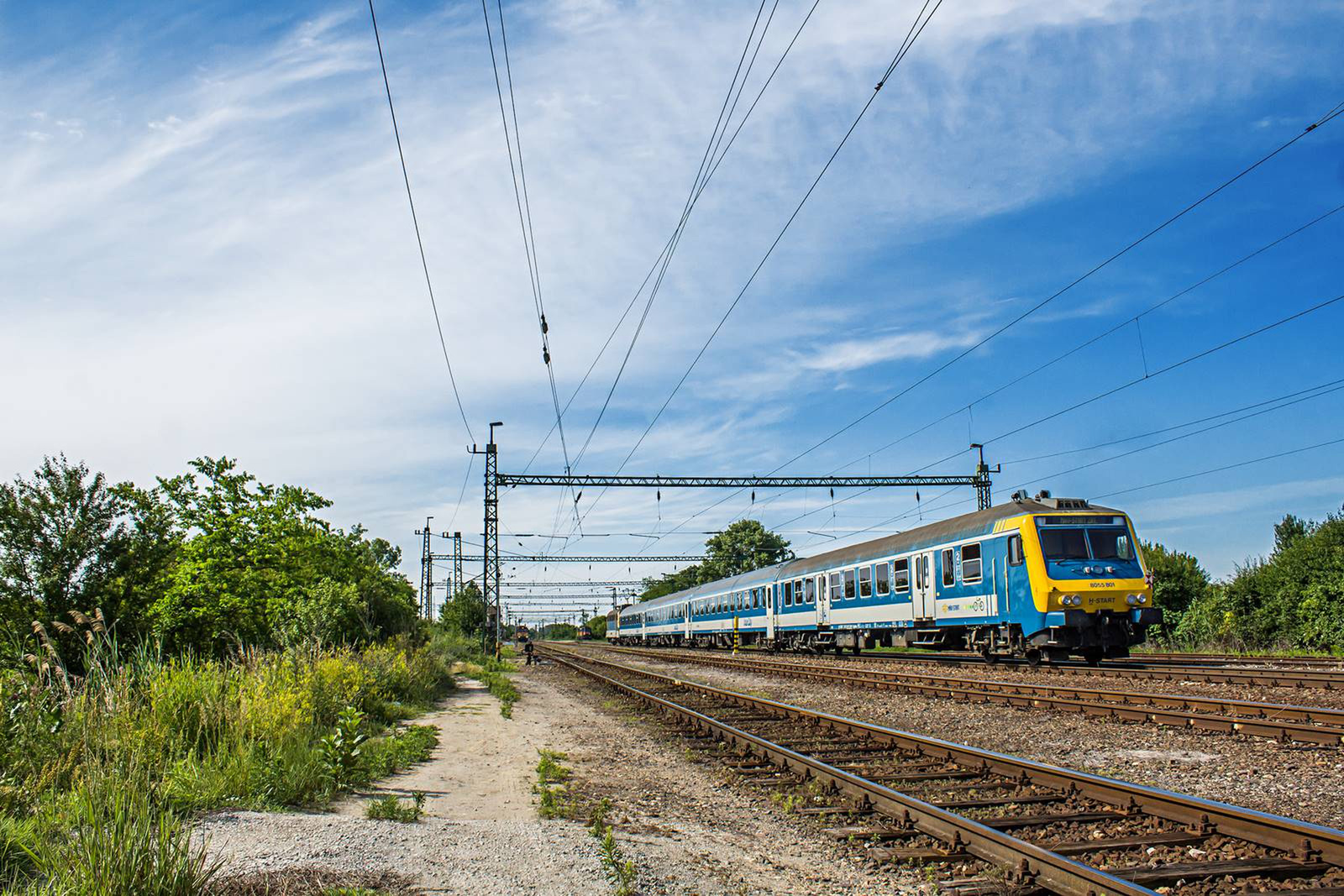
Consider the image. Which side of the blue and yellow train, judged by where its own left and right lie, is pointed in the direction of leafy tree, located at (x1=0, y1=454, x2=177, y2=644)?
right

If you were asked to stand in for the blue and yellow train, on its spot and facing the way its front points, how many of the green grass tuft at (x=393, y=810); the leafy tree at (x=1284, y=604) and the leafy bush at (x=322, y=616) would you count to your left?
1

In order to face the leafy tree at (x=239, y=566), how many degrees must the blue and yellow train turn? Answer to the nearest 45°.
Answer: approximately 135° to its right

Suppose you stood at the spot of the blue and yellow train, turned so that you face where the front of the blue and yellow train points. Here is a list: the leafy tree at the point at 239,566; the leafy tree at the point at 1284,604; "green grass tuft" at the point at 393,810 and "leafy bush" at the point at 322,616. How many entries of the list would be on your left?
1

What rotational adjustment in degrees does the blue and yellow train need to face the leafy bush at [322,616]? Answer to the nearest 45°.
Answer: approximately 135° to its right

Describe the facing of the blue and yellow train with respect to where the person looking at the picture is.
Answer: facing the viewer and to the right of the viewer

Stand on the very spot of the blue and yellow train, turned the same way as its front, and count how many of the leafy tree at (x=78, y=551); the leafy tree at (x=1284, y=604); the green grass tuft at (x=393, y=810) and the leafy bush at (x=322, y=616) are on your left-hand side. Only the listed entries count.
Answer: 1

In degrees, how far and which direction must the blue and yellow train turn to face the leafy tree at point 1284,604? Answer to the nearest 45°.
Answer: approximately 90° to its left

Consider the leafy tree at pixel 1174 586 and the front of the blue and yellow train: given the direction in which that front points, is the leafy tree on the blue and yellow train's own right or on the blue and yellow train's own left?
on the blue and yellow train's own left

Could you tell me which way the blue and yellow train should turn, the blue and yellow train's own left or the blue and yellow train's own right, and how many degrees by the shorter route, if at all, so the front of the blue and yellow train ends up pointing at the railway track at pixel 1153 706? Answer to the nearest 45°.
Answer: approximately 45° to the blue and yellow train's own right
